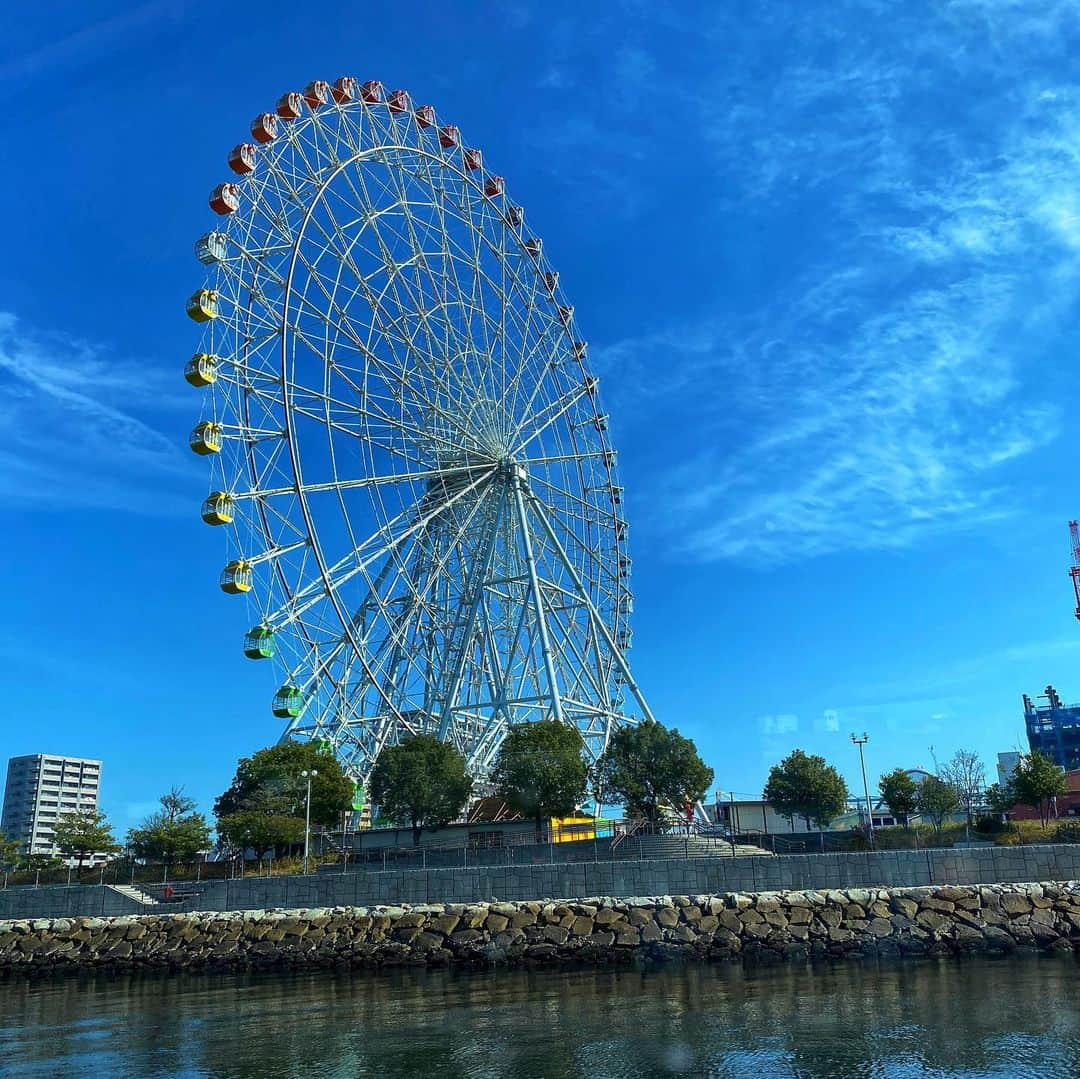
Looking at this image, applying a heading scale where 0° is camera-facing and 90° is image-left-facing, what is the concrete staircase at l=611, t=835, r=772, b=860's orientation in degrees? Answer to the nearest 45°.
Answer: approximately 0°

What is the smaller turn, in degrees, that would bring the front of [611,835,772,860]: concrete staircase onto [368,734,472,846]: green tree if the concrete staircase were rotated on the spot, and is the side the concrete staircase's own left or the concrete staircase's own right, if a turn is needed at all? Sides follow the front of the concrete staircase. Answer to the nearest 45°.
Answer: approximately 135° to the concrete staircase's own right

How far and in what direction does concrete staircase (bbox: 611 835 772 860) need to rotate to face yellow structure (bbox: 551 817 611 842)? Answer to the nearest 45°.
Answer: approximately 135° to its right

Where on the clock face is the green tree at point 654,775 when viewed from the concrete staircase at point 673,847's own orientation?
The green tree is roughly at 6 o'clock from the concrete staircase.

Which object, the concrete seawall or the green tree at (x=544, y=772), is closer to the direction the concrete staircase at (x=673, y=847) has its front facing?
the concrete seawall

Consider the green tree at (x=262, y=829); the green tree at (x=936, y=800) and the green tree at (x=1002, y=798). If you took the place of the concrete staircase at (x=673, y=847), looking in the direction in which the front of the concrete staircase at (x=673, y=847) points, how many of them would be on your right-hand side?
1

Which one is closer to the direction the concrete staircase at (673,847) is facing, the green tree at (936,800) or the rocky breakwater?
the rocky breakwater

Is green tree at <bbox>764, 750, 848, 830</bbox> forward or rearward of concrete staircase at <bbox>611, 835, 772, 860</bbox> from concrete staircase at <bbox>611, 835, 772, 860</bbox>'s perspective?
rearward

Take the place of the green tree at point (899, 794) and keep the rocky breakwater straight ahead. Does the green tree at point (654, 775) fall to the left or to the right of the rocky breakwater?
right

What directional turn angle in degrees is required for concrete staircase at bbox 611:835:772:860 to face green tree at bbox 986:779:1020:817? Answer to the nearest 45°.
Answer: approximately 135° to its left

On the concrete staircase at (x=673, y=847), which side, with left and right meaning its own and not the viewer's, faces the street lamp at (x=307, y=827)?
right

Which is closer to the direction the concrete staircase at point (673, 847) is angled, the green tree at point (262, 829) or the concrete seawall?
the concrete seawall

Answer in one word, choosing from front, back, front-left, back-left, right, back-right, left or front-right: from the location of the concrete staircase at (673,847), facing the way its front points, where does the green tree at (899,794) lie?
back-left

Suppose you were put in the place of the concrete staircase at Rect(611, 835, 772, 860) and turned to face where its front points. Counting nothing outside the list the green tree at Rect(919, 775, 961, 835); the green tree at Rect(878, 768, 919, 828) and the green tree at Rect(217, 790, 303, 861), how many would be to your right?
1

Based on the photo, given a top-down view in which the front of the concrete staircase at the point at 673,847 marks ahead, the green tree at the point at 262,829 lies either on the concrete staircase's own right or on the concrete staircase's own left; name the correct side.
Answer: on the concrete staircase's own right
